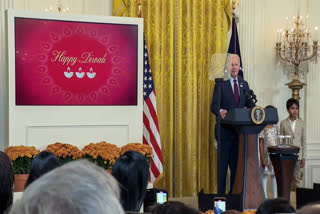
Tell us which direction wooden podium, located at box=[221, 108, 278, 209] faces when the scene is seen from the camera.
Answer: facing the viewer and to the right of the viewer

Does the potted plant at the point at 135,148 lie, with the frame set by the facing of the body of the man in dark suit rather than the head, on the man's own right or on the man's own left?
on the man's own right

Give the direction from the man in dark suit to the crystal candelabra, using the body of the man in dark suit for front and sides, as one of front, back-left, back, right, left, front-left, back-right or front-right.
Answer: left

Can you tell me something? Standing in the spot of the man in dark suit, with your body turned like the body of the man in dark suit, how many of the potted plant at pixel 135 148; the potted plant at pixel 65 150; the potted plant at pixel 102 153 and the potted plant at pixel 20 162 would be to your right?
4

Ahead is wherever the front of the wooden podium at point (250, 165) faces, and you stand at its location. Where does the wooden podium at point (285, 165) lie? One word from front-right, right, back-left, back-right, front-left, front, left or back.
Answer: left

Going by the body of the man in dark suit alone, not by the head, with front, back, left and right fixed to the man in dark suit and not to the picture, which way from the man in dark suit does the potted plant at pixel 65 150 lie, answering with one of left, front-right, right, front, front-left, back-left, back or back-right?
right

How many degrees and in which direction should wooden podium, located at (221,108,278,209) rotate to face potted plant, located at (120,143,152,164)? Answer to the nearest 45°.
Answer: approximately 135° to its right

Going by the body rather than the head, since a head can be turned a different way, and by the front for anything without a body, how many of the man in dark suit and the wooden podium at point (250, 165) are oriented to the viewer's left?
0

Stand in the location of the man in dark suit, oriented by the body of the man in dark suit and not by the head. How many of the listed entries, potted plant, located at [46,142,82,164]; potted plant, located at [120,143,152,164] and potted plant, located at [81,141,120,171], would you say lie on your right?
3

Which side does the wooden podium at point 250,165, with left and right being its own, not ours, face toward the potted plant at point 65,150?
right

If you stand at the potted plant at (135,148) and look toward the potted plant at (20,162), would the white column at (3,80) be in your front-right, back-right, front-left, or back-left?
front-right

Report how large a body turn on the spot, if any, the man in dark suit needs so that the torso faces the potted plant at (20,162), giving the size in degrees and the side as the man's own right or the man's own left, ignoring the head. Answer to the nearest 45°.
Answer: approximately 90° to the man's own right

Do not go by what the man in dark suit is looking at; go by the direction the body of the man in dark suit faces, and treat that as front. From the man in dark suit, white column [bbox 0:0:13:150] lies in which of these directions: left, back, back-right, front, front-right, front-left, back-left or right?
back-right

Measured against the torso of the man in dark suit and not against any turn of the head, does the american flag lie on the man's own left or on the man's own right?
on the man's own right

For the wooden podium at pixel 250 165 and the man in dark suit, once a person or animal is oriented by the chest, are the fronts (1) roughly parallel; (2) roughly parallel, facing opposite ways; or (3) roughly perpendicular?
roughly parallel

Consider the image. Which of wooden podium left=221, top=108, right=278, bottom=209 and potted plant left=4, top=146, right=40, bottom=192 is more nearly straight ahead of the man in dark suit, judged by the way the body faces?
the wooden podium

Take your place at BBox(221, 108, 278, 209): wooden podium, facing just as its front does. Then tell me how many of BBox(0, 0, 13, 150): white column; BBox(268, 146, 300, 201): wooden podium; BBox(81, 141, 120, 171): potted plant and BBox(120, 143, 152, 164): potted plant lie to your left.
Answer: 1
